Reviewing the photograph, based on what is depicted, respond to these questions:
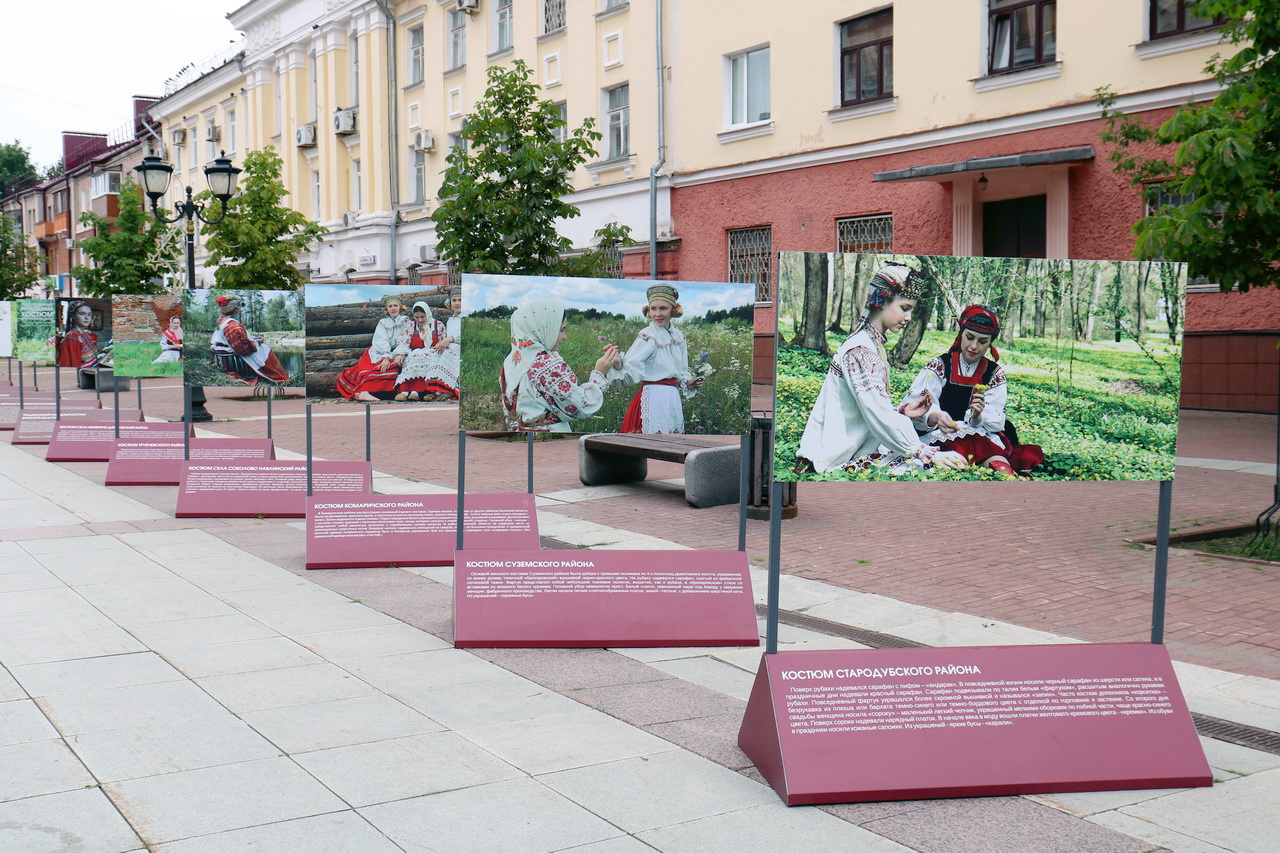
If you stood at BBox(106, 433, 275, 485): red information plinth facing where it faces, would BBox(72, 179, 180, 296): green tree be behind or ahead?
behind

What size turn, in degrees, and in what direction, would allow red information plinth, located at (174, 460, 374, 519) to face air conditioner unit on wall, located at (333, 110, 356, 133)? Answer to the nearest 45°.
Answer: approximately 180°

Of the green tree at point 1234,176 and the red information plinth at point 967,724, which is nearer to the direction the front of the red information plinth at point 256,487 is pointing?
the red information plinth

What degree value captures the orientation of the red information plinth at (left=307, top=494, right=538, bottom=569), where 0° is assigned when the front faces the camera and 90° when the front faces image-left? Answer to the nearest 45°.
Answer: approximately 0°

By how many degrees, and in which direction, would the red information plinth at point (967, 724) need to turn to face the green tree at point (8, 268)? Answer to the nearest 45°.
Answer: approximately 135° to its right
